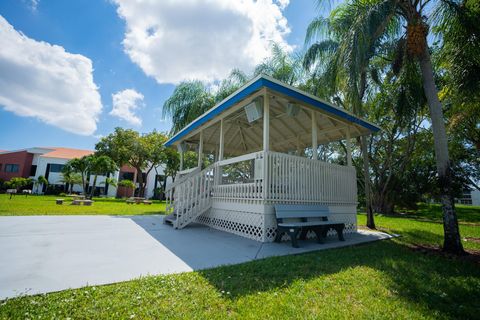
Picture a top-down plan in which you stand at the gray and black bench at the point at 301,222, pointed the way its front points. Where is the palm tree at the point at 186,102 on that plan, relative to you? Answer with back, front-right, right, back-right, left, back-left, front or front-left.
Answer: back

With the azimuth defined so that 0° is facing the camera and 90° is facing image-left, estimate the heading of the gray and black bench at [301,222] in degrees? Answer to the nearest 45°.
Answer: approximately 315°

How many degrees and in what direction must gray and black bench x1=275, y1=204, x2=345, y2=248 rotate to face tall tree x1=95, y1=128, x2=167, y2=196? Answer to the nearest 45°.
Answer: approximately 180°

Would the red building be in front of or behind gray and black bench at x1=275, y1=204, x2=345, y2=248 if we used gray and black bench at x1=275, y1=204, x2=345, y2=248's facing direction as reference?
behind
